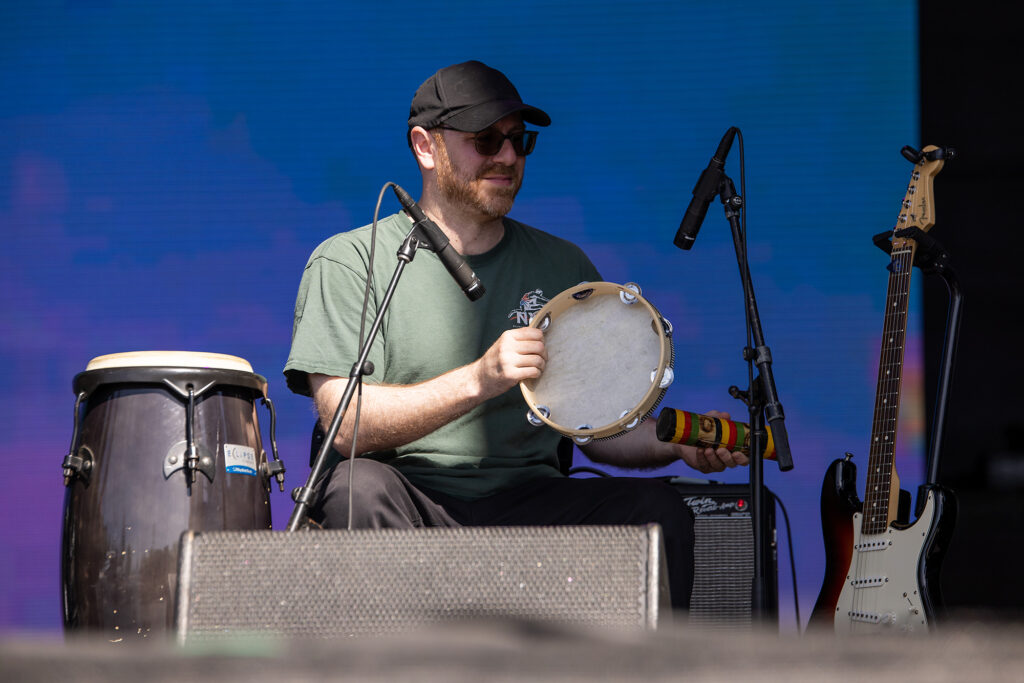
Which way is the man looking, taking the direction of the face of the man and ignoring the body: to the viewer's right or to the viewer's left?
to the viewer's right

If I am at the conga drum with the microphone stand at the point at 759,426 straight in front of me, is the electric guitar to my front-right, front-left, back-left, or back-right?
front-left

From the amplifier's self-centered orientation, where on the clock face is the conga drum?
The conga drum is roughly at 2 o'clock from the amplifier.

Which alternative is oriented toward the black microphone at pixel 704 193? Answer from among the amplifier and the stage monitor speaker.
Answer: the amplifier

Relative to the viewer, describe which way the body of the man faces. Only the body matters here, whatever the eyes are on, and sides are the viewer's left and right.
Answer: facing the viewer and to the right of the viewer

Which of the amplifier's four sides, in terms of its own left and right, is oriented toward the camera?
front
